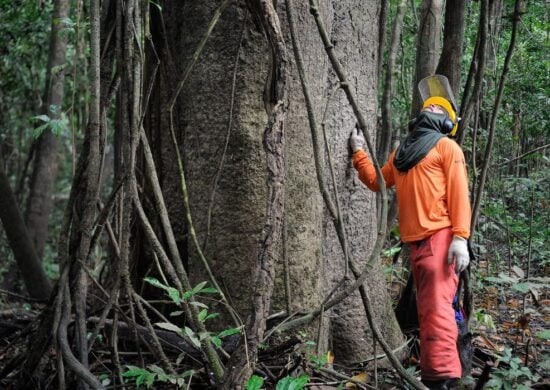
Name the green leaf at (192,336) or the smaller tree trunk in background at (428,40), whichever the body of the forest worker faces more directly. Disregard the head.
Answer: the green leaf

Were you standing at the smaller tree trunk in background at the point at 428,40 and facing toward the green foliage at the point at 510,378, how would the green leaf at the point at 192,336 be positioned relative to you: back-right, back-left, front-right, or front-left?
front-right

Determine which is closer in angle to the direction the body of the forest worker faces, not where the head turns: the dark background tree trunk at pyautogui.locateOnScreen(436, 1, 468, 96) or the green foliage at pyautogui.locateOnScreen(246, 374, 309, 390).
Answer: the green foliage

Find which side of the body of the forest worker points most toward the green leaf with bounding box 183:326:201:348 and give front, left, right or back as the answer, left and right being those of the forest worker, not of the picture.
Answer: front

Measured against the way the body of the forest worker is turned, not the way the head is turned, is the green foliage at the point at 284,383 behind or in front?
in front

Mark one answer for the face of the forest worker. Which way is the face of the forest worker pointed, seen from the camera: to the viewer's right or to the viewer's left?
to the viewer's left
